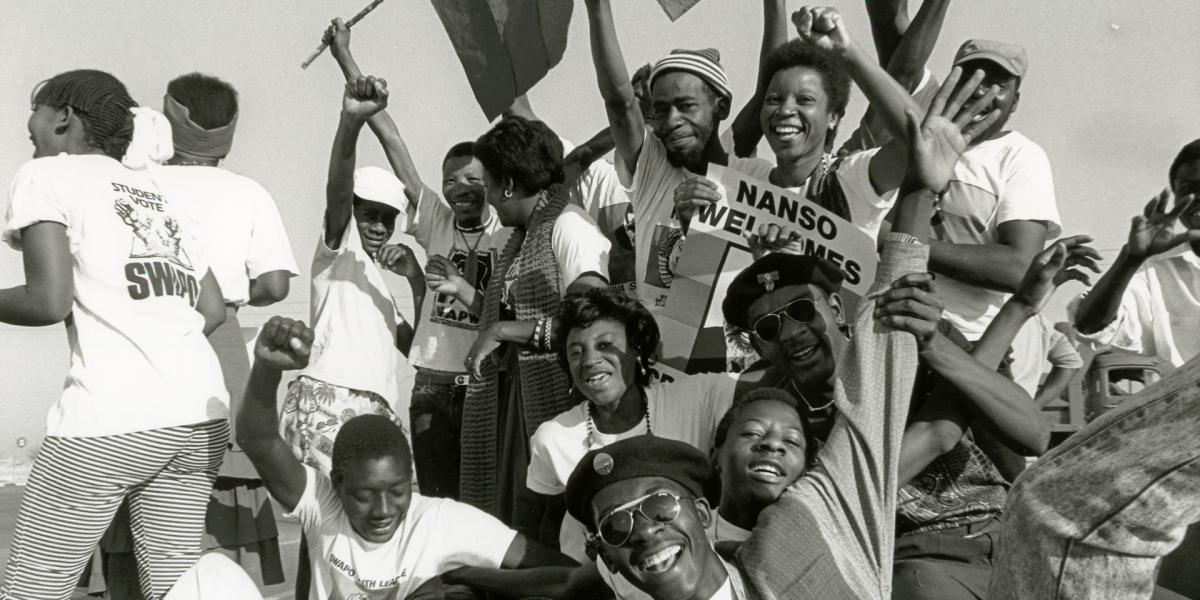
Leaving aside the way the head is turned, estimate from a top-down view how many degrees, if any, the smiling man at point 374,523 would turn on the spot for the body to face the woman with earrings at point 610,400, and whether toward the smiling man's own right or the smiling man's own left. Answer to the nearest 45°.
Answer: approximately 90° to the smiling man's own left

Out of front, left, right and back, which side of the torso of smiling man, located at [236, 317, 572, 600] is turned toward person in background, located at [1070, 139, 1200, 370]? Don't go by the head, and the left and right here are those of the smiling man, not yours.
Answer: left

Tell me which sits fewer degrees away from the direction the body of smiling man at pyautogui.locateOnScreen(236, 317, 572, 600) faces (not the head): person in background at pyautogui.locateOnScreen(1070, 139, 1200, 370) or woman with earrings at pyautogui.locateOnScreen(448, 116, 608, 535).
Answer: the person in background

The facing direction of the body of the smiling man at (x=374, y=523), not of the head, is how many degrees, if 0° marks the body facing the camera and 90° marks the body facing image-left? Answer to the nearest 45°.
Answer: approximately 0°

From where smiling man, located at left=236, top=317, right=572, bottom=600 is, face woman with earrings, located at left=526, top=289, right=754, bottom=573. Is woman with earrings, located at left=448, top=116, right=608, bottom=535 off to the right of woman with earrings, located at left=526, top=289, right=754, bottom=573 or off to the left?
left

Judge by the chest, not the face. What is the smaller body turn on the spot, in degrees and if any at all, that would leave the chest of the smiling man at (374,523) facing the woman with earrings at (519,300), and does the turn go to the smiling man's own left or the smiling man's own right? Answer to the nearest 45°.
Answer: approximately 135° to the smiling man's own left
